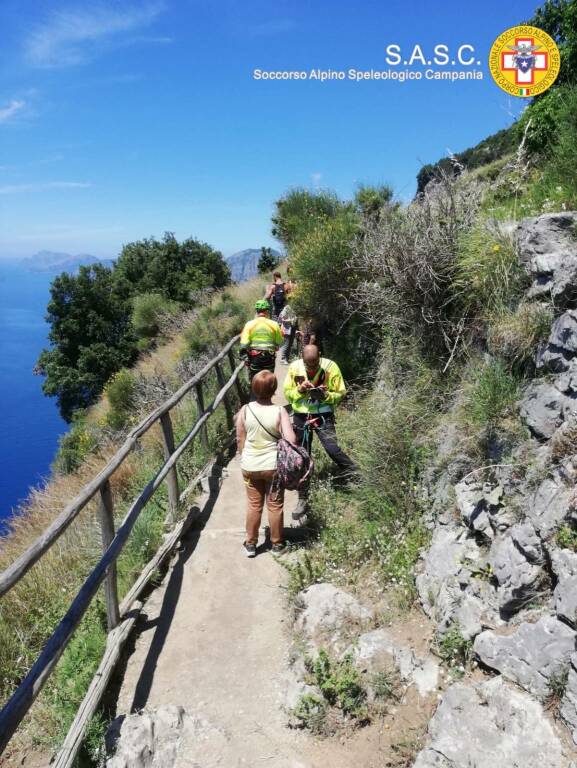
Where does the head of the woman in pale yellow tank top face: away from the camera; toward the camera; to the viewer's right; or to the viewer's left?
away from the camera

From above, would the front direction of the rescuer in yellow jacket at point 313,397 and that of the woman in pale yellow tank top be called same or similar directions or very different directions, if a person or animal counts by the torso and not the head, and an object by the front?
very different directions

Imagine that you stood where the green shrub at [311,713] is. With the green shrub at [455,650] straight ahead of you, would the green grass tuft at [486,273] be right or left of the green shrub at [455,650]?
left

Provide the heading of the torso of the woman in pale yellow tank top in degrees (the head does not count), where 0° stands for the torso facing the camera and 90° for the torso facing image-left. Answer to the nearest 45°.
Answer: approximately 180°

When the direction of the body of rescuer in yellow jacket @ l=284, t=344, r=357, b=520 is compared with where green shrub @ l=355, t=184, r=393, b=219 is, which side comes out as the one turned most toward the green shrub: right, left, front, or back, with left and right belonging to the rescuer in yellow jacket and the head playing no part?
back

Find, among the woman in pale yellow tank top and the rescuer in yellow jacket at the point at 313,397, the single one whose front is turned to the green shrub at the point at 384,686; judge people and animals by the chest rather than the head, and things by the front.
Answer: the rescuer in yellow jacket

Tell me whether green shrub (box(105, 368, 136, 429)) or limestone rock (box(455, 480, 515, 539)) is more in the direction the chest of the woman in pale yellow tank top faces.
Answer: the green shrub

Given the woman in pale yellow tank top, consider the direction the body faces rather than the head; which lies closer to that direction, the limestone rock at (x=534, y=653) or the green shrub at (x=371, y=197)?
the green shrub

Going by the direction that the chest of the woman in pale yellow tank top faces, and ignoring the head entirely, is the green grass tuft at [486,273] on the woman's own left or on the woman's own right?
on the woman's own right

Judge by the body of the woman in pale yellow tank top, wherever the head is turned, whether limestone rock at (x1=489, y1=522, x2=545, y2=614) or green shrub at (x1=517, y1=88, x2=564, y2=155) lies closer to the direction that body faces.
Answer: the green shrub
